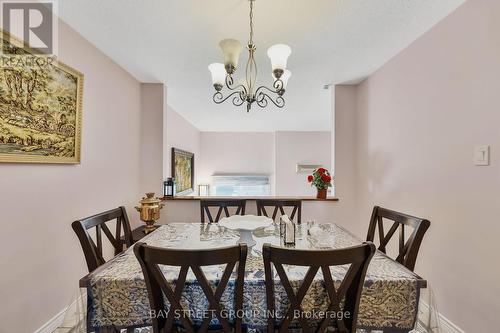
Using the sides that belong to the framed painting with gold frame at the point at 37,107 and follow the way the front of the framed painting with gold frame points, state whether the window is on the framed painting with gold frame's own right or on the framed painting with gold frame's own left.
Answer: on the framed painting with gold frame's own left

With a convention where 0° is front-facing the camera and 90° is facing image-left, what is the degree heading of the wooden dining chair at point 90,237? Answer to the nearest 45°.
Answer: approximately 315°

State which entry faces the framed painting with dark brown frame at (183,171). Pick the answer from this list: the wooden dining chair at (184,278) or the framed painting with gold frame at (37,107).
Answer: the wooden dining chair

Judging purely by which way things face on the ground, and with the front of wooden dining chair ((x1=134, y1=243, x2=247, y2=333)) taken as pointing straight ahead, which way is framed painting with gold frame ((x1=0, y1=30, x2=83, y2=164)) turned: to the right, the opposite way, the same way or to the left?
to the right

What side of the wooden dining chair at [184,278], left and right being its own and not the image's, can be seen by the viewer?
back

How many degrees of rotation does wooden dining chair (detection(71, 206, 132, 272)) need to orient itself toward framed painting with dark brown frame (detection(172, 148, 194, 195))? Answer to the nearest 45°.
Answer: approximately 90° to its left

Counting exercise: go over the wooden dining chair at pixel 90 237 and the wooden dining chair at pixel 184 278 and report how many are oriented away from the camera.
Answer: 1

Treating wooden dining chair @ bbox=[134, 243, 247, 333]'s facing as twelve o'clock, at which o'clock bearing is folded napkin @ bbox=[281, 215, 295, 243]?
The folded napkin is roughly at 2 o'clock from the wooden dining chair.

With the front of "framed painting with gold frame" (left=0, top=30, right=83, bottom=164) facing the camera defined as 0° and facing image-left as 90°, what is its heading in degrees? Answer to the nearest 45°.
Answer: approximately 315°

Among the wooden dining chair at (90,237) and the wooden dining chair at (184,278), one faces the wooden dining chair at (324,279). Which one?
the wooden dining chair at (90,237)
